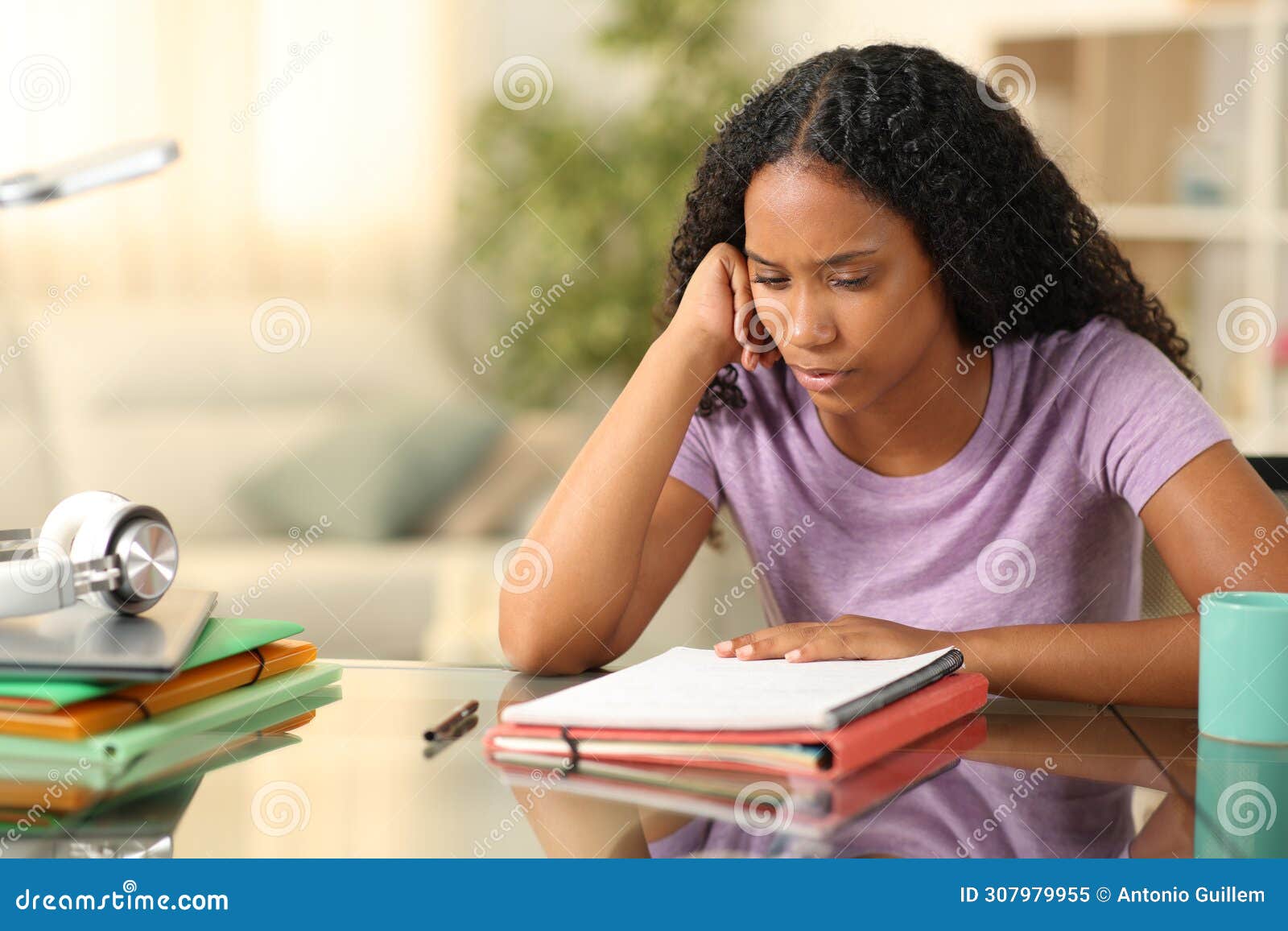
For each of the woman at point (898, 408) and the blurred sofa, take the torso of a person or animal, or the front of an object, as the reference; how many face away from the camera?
0

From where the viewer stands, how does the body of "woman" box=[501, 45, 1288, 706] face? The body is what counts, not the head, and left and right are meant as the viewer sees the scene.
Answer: facing the viewer and to the left of the viewer

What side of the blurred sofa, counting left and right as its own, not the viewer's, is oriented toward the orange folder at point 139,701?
front

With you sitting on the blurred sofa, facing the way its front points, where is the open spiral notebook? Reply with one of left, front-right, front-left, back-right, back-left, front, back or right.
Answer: front

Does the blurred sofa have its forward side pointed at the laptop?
yes

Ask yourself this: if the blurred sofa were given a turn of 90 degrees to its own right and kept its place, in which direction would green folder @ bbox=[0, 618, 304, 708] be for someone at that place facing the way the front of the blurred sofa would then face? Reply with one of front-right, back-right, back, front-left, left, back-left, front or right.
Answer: left

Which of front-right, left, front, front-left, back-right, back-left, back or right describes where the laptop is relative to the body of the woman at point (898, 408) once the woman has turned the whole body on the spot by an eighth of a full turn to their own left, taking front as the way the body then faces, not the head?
front-right

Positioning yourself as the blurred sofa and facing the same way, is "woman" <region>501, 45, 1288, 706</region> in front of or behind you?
in front

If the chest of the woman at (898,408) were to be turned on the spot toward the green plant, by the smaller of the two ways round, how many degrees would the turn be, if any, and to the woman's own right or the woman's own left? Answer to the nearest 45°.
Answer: approximately 135° to the woman's own right

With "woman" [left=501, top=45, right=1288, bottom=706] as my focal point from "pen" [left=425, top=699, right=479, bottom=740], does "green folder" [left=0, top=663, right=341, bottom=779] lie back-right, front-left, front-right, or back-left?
back-left

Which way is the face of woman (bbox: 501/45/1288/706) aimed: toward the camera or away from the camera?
toward the camera

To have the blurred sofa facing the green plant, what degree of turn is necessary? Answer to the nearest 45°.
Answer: approximately 90° to its left

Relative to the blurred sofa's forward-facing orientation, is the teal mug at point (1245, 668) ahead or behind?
ahead

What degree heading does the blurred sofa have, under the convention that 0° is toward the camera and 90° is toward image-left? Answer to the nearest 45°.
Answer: approximately 0°
